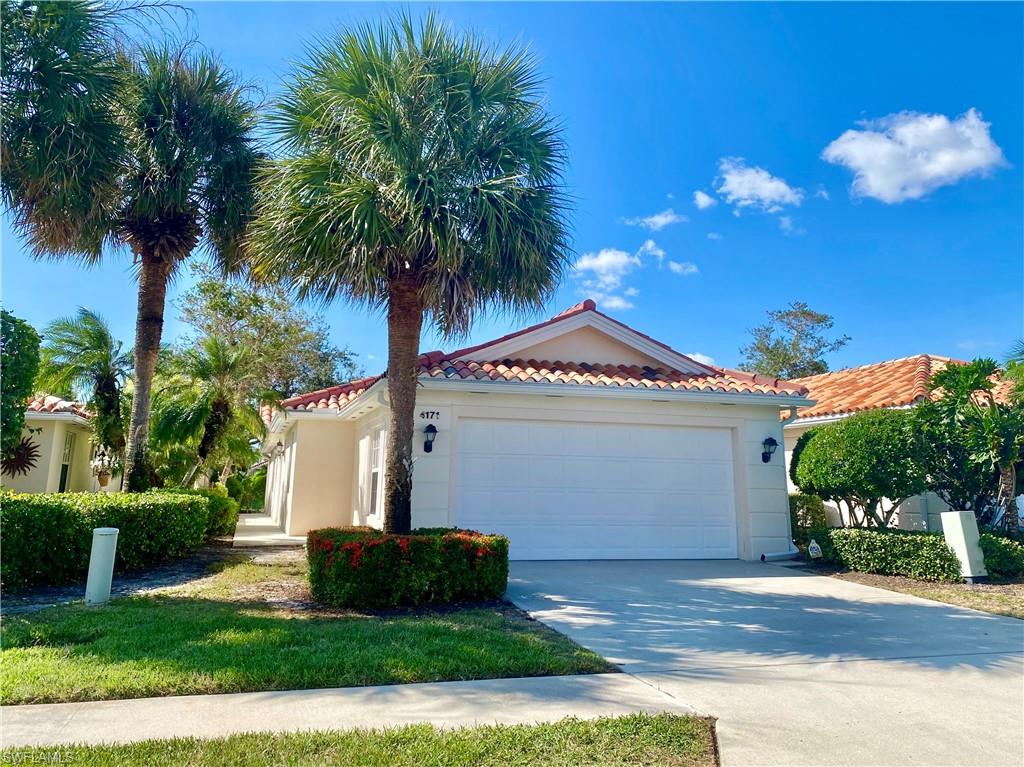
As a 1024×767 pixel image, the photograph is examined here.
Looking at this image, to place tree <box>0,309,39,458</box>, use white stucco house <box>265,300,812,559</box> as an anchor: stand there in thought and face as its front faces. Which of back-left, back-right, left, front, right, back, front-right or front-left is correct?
front-right

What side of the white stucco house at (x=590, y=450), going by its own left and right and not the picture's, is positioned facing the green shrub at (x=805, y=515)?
left

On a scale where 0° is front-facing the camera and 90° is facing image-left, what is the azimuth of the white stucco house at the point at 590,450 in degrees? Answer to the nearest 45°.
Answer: approximately 0°

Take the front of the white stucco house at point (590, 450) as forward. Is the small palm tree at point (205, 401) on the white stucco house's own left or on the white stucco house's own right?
on the white stucco house's own right

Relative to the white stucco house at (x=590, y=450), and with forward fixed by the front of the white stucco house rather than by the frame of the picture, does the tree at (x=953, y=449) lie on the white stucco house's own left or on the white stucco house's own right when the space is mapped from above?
on the white stucco house's own left

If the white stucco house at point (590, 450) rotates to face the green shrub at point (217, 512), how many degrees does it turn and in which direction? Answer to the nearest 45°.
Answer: approximately 90° to its right

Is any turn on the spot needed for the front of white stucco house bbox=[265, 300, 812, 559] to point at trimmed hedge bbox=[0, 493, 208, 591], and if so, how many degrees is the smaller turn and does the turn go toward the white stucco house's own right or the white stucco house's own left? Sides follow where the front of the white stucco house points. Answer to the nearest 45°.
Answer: approximately 45° to the white stucco house's own right

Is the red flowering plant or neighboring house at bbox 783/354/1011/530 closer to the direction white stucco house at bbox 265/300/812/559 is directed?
the red flowering plant

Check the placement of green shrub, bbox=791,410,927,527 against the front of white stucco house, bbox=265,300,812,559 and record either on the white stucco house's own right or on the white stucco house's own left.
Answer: on the white stucco house's own left

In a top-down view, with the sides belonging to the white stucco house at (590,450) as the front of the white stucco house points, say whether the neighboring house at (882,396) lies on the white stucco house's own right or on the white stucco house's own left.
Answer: on the white stucco house's own left

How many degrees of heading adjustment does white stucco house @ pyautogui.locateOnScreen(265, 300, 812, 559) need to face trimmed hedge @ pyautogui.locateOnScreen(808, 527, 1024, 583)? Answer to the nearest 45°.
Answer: approximately 90° to its left

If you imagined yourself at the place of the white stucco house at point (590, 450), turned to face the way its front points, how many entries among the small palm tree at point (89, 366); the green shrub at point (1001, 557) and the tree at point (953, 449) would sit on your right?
1

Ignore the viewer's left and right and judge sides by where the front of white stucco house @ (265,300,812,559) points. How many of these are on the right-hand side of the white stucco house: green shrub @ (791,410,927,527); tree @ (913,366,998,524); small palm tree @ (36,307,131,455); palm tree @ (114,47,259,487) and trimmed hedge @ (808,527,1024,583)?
2

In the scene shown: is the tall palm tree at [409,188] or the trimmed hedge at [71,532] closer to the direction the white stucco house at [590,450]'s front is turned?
the tall palm tree
